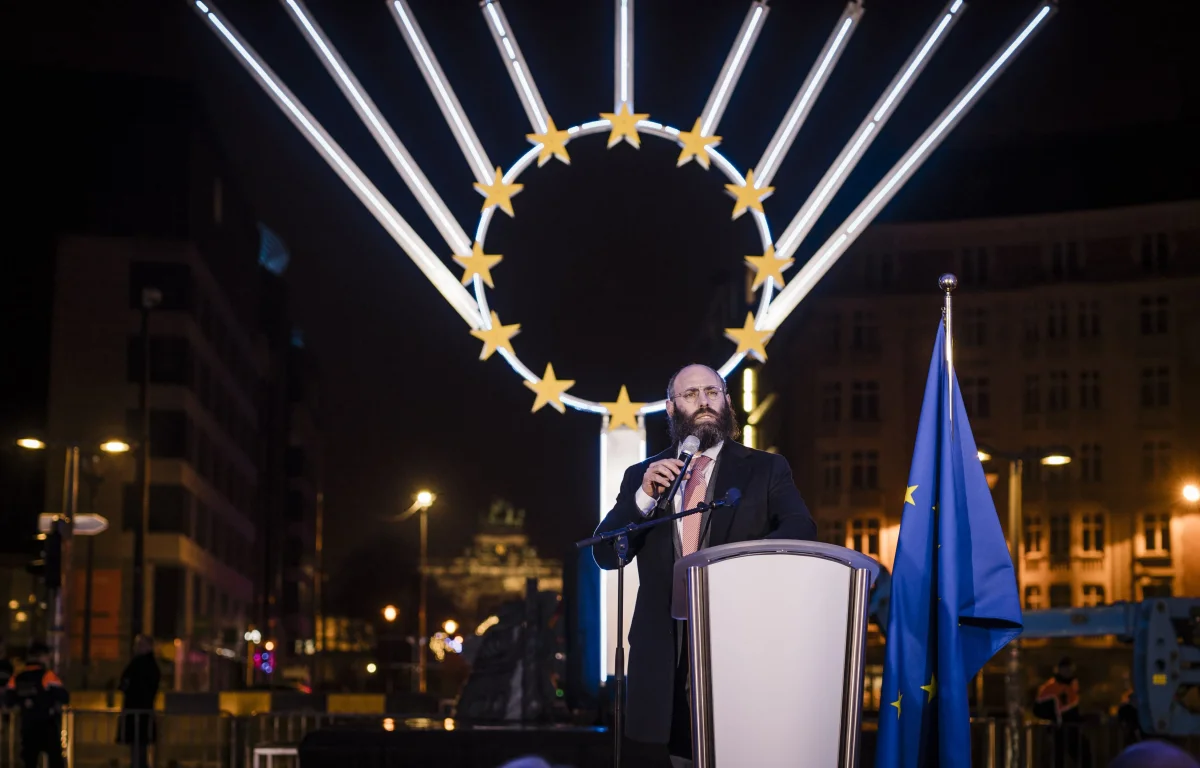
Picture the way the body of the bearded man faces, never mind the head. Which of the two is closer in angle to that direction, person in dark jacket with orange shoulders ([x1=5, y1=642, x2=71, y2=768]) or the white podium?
the white podium

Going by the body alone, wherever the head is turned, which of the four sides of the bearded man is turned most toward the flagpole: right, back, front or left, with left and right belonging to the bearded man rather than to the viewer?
left

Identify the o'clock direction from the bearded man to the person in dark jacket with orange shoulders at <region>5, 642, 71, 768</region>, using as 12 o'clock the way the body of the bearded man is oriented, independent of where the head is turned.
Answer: The person in dark jacket with orange shoulders is roughly at 5 o'clock from the bearded man.

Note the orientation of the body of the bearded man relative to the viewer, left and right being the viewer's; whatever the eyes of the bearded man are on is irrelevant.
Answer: facing the viewer

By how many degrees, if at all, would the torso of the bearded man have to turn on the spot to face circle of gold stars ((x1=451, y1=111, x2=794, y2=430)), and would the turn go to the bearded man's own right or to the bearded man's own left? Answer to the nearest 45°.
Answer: approximately 180°

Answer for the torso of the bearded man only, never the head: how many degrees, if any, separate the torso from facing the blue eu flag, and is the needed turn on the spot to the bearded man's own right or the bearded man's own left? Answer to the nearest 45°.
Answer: approximately 90° to the bearded man's own left

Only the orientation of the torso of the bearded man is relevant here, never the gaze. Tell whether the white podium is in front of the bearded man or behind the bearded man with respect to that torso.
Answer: in front
